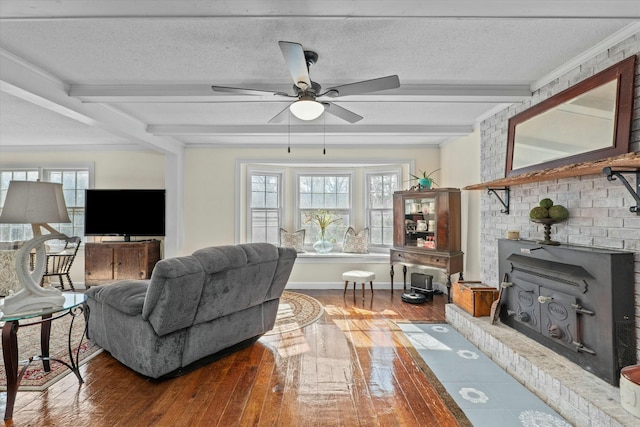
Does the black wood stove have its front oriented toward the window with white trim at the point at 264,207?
no

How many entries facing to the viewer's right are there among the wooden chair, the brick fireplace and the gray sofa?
0

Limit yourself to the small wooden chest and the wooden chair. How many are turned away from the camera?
0

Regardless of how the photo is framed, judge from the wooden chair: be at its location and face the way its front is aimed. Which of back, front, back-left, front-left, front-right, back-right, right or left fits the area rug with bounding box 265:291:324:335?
back-left

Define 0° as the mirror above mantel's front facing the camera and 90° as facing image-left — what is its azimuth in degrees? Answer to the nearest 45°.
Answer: approximately 45°

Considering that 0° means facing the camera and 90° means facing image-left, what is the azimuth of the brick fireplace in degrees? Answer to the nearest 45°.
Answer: approximately 45°

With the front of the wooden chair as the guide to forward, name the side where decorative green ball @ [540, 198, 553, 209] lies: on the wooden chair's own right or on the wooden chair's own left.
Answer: on the wooden chair's own left

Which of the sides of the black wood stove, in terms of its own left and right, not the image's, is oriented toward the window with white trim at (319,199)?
right

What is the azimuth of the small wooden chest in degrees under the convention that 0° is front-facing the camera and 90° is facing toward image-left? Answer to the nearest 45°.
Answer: approximately 45°

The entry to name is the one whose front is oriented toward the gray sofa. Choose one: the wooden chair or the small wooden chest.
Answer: the small wooden chest

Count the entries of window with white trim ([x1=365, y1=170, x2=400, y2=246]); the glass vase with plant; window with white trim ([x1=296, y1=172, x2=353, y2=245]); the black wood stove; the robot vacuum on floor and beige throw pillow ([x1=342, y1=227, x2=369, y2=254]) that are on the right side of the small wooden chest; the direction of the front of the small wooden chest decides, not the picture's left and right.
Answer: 5

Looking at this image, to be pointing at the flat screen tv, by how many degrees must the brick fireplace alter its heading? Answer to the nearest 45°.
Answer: approximately 45° to its right

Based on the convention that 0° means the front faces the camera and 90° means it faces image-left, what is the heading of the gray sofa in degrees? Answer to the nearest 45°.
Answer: approximately 135°

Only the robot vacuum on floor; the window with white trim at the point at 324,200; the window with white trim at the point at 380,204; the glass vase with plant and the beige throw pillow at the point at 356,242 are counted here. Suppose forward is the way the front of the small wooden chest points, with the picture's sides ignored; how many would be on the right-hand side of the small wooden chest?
5

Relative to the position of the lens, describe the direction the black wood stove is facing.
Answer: facing the viewer and to the left of the viewer

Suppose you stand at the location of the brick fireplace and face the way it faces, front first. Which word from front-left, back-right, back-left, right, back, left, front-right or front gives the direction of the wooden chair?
front-right

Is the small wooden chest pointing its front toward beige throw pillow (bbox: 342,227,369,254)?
no

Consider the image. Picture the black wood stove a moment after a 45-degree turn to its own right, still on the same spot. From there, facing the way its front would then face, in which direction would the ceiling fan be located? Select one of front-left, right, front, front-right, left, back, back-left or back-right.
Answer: front-left
